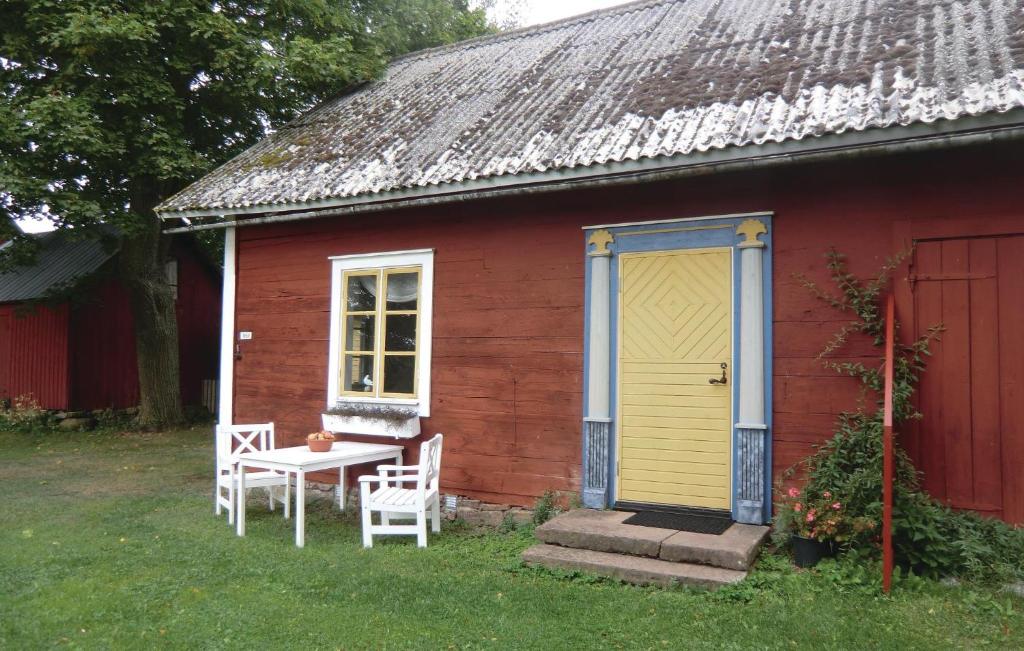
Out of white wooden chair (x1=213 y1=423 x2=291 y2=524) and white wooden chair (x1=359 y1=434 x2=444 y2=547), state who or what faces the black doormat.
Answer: white wooden chair (x1=213 y1=423 x2=291 y2=524)

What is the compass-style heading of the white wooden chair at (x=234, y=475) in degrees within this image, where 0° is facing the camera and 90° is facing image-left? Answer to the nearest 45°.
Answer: approximately 315°

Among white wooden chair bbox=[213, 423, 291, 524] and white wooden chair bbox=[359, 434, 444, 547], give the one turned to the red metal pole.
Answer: white wooden chair bbox=[213, 423, 291, 524]

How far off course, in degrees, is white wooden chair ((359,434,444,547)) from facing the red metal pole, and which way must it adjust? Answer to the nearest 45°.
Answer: approximately 135° to its left

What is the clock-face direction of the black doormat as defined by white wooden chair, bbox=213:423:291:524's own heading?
The black doormat is roughly at 12 o'clock from the white wooden chair.

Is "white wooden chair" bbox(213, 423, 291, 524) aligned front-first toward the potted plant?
yes

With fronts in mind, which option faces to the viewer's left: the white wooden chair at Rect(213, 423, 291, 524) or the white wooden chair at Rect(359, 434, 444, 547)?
the white wooden chair at Rect(359, 434, 444, 547)

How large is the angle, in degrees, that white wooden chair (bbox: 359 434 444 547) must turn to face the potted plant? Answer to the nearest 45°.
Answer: approximately 135° to its left

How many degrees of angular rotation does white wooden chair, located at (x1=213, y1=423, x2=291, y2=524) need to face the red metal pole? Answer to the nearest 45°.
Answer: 0° — it already faces it

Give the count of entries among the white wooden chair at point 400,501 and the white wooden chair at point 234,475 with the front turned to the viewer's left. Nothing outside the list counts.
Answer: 1

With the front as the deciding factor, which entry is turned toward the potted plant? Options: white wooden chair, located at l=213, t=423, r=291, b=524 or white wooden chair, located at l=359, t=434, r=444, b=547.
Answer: white wooden chair, located at l=213, t=423, r=291, b=524

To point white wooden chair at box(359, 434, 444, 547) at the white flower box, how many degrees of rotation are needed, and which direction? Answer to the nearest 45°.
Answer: approximately 90° to its right

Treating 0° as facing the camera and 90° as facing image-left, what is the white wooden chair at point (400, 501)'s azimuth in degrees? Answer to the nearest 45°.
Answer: approximately 90°

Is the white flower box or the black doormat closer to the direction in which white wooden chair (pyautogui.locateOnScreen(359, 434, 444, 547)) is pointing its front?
the white flower box

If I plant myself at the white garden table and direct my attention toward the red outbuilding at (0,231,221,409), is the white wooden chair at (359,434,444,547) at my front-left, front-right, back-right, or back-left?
back-right
